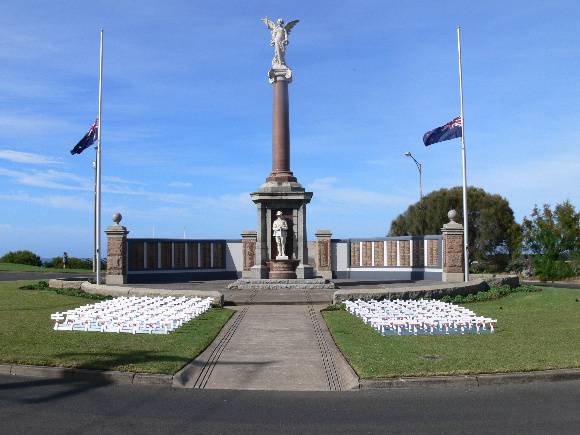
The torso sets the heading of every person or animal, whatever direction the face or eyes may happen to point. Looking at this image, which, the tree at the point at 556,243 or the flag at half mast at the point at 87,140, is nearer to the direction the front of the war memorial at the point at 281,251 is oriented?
the flag at half mast

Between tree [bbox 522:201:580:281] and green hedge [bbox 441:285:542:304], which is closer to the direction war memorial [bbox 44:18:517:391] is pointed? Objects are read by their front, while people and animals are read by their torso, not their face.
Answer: the green hedge

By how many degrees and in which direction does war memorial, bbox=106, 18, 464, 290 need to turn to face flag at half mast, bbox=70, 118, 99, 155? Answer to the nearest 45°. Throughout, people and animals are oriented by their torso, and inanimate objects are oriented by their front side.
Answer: approximately 90° to its right

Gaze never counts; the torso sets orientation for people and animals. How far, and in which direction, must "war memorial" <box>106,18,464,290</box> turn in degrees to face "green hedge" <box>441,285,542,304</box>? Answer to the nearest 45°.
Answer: approximately 45° to its left

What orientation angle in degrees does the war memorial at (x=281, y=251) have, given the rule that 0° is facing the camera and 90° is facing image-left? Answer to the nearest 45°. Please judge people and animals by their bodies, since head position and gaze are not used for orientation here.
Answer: approximately 0°

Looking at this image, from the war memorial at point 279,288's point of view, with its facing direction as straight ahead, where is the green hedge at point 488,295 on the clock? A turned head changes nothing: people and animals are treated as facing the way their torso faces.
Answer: The green hedge is roughly at 9 o'clock from the war memorial.

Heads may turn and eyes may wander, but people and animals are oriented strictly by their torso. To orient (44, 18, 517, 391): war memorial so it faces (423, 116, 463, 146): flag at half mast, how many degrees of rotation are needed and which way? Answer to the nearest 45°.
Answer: approximately 135° to its left

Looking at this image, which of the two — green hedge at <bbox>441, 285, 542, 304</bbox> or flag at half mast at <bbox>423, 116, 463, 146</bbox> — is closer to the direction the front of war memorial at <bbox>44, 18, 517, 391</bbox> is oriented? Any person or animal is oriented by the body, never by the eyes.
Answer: the green hedge

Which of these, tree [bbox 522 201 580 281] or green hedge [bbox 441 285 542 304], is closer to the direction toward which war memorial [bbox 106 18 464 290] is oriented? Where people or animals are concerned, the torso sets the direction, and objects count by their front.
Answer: the green hedge
